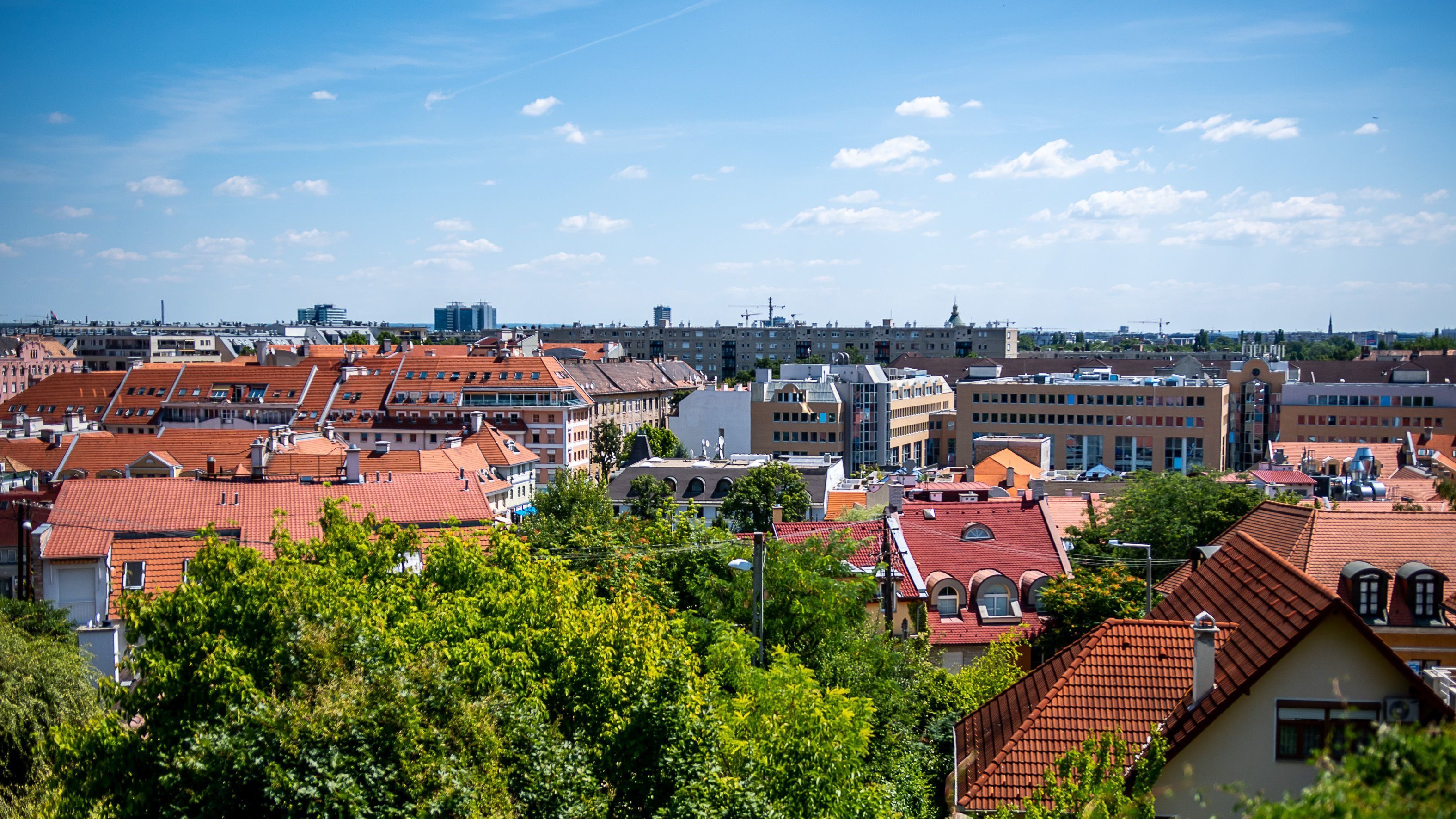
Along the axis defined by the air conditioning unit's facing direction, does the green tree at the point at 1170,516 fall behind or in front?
behind

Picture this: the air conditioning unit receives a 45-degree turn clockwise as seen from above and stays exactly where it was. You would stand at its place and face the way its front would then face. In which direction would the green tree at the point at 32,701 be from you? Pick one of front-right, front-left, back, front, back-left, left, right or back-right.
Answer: front-right

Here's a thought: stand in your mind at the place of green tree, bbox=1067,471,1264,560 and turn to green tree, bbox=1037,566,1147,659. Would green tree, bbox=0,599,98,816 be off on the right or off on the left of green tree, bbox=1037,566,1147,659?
right

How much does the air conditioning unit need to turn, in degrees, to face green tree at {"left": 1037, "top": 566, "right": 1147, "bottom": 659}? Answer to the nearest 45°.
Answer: approximately 135° to its right

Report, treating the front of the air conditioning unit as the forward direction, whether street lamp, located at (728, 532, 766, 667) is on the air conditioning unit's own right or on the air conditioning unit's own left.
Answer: on the air conditioning unit's own right

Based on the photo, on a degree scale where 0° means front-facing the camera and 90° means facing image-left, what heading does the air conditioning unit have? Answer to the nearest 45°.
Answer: approximately 0°
